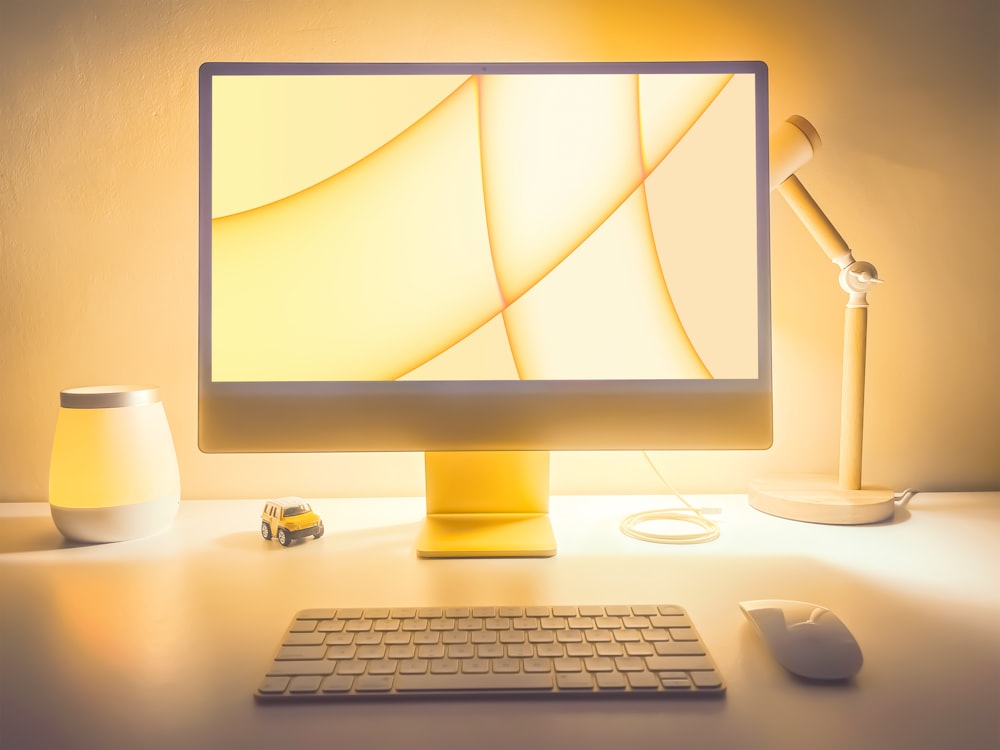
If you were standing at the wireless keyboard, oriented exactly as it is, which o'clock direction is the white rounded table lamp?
The white rounded table lamp is roughly at 4 o'clock from the wireless keyboard.

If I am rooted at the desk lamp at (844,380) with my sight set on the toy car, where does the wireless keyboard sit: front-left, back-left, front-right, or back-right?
front-left

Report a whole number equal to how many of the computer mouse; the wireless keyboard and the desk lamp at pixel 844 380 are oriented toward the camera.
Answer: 1

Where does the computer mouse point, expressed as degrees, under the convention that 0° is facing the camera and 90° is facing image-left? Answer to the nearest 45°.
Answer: approximately 135°

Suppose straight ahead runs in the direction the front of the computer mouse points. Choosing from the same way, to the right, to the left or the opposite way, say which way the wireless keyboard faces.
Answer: the opposite way

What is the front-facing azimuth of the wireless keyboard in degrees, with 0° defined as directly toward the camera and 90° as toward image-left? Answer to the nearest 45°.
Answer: approximately 0°

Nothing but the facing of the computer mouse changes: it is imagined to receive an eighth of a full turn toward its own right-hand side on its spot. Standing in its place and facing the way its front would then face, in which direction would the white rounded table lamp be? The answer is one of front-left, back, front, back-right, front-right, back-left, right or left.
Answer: left

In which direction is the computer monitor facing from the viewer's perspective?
toward the camera

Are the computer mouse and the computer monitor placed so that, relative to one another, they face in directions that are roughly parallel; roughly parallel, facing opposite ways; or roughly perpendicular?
roughly parallel, facing opposite ways

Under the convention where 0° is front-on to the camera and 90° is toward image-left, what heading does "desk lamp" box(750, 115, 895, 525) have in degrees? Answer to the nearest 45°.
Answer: approximately 90°
